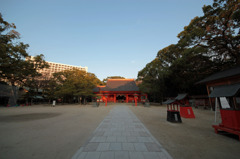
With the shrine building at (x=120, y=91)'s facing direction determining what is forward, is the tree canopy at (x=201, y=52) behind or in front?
in front

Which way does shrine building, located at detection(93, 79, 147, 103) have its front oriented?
toward the camera

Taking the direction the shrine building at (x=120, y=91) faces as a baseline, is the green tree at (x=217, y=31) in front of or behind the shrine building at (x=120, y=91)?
in front

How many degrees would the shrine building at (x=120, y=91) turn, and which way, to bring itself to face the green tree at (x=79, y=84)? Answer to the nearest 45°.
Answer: approximately 45° to its right
